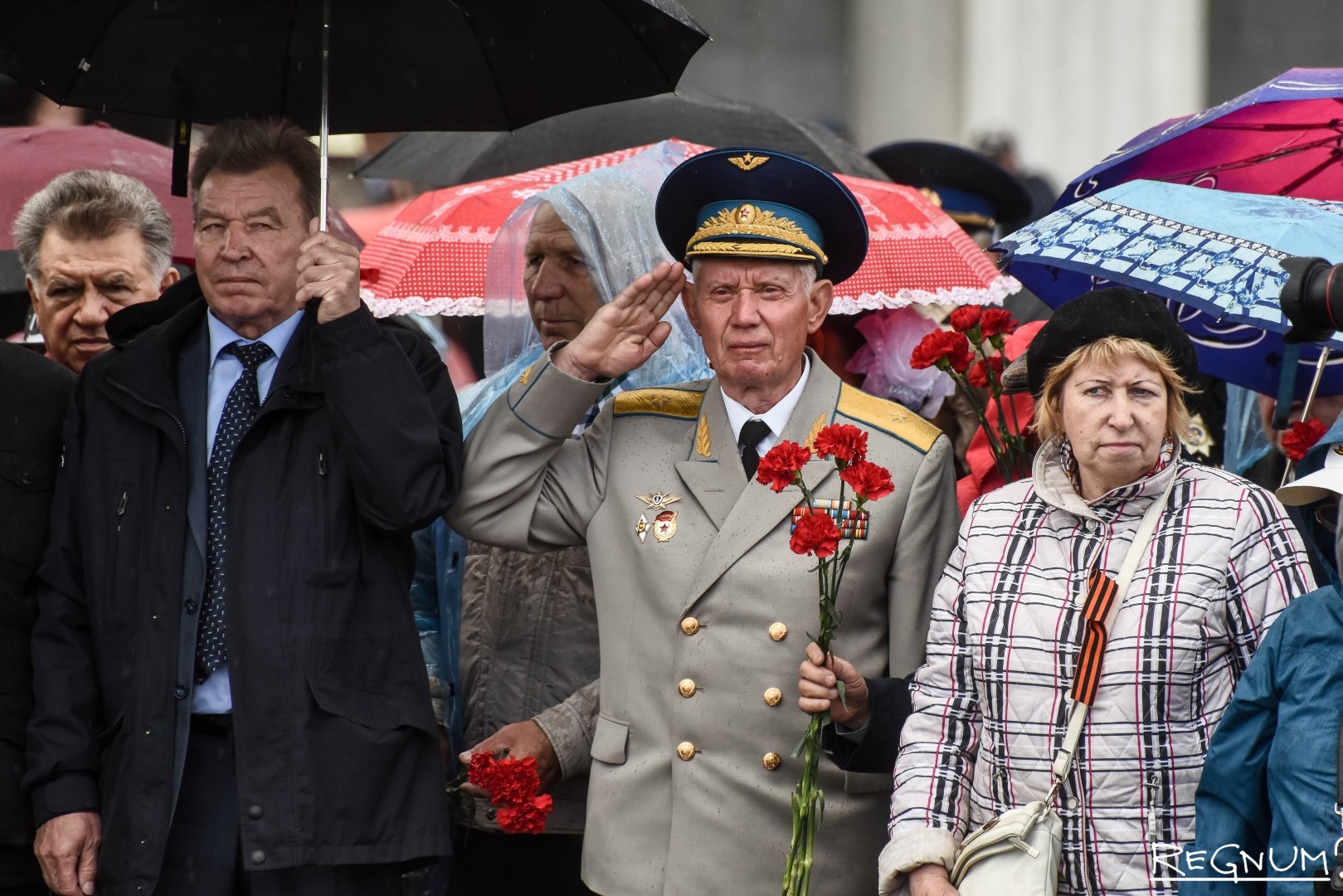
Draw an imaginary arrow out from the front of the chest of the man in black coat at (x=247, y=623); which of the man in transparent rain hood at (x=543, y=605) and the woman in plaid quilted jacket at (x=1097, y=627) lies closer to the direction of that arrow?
the woman in plaid quilted jacket

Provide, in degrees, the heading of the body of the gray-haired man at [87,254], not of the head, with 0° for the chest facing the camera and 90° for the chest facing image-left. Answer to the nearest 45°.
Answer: approximately 0°

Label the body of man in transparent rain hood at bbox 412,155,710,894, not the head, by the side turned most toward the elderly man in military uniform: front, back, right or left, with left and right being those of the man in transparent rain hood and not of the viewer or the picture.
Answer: left

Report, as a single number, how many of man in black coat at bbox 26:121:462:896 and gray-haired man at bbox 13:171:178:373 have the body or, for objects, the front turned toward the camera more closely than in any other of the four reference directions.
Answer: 2
